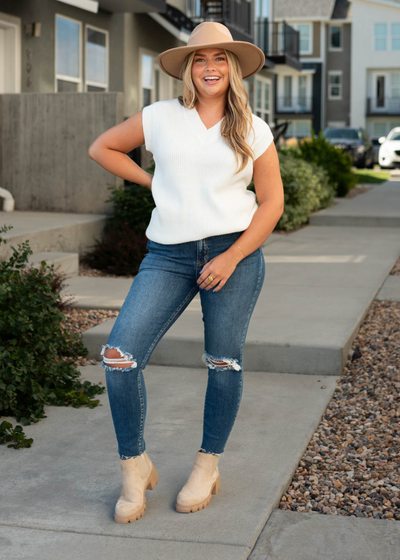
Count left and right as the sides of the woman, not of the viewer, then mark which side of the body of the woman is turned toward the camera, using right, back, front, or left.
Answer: front

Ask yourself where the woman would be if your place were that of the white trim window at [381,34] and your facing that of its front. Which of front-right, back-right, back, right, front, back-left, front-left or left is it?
front

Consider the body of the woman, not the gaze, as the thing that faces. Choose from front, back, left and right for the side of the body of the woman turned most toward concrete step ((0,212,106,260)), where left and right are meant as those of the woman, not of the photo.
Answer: back

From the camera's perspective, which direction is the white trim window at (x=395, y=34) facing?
toward the camera

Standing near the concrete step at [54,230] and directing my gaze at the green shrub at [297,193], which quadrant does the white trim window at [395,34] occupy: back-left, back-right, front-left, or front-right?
front-left

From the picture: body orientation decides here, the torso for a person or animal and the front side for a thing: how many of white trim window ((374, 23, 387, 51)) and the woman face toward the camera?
2

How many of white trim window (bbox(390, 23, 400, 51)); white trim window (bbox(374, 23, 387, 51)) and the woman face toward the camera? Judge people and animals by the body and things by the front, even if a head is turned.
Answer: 3

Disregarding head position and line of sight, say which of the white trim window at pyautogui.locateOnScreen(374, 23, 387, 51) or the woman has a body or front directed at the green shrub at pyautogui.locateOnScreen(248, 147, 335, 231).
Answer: the white trim window

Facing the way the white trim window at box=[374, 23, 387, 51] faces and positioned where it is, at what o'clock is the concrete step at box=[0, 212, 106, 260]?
The concrete step is roughly at 12 o'clock from the white trim window.

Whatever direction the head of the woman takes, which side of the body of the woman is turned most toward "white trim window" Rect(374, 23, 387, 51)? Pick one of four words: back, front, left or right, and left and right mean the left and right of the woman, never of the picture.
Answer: back

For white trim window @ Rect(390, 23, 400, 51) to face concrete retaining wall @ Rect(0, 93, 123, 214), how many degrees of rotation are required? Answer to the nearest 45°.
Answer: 0° — it already faces it

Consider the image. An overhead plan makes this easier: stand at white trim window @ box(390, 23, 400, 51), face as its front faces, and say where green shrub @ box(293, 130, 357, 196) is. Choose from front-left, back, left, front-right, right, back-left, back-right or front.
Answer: front

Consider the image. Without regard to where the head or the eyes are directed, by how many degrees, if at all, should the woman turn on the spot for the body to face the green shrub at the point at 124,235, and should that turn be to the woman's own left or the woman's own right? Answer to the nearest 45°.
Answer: approximately 180°

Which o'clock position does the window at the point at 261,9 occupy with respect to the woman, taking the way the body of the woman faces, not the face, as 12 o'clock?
The window is roughly at 6 o'clock from the woman.
